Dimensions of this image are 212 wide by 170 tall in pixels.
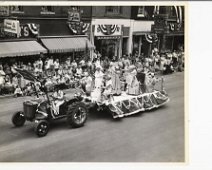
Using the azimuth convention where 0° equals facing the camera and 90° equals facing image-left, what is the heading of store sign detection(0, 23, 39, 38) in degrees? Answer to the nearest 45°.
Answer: approximately 0°
